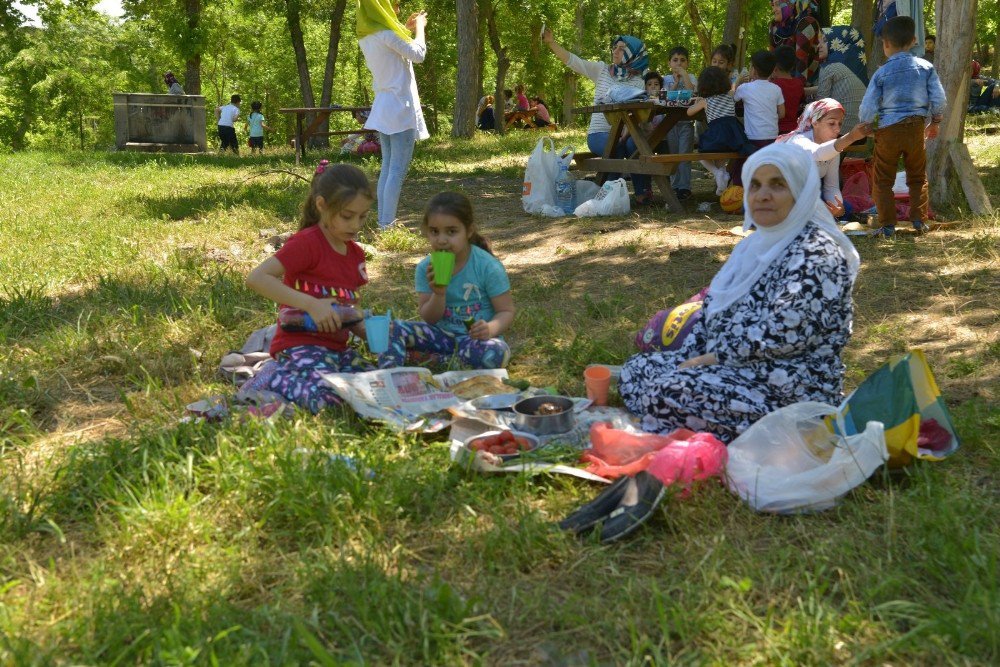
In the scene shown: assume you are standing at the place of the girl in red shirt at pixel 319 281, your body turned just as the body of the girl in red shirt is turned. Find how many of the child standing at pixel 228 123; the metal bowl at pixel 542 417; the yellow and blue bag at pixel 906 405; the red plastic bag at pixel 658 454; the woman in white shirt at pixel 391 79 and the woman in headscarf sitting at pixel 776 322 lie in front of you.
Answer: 4

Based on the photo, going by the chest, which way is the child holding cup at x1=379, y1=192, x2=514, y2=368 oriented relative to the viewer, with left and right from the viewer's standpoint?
facing the viewer

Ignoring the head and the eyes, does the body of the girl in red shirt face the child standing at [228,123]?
no

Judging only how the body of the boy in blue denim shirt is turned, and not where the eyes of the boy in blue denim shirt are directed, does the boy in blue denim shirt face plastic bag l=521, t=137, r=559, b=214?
no

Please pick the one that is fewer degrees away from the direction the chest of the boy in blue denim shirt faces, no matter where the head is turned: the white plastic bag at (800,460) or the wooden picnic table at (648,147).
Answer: the wooden picnic table

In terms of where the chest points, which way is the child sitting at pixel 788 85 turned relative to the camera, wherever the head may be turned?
away from the camera

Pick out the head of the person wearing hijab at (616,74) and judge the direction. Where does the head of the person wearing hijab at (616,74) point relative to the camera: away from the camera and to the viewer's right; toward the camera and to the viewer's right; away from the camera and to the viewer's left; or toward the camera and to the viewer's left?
toward the camera and to the viewer's left

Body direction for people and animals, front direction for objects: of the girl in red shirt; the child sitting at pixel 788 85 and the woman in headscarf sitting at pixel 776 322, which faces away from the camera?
the child sitting

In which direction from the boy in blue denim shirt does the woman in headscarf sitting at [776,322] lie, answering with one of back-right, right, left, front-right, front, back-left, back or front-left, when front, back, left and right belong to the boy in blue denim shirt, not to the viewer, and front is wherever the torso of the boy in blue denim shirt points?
back

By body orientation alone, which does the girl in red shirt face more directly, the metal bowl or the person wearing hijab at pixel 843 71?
the metal bowl

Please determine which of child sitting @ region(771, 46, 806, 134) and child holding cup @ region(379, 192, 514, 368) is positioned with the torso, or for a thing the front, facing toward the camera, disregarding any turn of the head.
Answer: the child holding cup

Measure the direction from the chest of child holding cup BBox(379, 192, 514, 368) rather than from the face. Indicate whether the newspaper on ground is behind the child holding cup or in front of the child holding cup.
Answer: in front

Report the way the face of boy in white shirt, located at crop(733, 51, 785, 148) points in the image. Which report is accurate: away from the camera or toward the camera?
away from the camera

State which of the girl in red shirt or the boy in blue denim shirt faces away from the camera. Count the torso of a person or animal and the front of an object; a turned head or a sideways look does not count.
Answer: the boy in blue denim shirt

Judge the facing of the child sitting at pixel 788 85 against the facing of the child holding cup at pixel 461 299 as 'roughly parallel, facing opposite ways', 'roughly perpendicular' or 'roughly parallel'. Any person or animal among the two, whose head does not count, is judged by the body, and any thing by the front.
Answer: roughly parallel, facing opposite ways

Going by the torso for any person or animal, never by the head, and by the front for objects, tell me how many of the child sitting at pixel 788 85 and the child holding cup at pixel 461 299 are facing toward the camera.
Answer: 1
